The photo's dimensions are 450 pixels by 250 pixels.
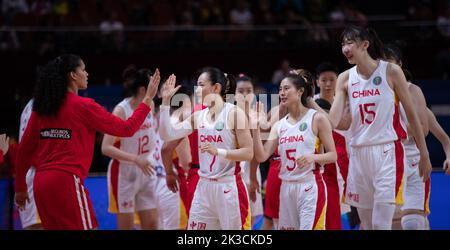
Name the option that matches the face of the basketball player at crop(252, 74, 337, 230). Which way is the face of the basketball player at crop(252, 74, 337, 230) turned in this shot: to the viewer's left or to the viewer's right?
to the viewer's left

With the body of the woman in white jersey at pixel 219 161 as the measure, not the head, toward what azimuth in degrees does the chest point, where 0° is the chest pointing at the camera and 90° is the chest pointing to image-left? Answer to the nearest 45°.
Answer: approximately 45°

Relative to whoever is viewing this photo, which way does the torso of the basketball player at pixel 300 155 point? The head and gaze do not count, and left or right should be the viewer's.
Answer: facing the viewer and to the left of the viewer

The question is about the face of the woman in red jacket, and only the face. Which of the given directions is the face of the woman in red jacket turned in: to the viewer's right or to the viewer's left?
to the viewer's right

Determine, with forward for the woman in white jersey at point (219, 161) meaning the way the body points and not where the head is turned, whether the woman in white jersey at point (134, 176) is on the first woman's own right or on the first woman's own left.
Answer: on the first woman's own right

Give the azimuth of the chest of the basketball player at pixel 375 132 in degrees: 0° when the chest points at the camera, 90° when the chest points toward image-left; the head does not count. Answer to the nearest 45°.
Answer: approximately 45°

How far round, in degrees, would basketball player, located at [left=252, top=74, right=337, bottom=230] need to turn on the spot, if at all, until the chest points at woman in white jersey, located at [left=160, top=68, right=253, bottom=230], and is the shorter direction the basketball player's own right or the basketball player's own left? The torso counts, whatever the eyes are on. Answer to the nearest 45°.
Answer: approximately 45° to the basketball player's own right

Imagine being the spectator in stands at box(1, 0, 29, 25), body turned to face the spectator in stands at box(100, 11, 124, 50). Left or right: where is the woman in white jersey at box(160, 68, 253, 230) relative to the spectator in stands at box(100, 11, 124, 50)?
right

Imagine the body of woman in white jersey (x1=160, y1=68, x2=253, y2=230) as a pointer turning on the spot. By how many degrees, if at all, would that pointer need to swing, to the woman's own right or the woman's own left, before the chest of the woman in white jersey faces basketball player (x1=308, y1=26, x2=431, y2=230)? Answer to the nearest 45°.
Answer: approximately 135° to the woman's own left

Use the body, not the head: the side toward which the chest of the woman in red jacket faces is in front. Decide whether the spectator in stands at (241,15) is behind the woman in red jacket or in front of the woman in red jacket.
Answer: in front

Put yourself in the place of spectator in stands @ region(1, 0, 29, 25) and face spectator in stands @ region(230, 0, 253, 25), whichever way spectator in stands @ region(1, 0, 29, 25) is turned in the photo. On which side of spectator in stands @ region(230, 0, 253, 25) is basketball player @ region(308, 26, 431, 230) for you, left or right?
right

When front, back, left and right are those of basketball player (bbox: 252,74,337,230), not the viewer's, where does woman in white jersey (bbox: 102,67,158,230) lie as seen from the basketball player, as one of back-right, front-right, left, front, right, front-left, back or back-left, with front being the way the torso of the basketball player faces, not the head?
right

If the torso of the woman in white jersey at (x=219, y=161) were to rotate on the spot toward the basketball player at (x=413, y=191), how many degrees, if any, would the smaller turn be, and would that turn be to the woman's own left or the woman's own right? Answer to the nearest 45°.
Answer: approximately 135° to the woman's own left

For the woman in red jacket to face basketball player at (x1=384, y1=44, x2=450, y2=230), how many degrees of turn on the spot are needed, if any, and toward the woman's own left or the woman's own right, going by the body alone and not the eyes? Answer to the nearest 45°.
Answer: approximately 45° to the woman's own right

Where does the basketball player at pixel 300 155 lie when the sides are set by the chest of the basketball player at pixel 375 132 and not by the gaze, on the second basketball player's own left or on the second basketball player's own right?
on the second basketball player's own right

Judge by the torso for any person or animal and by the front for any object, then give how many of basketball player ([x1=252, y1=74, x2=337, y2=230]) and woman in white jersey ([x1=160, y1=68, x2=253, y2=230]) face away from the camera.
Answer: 0
